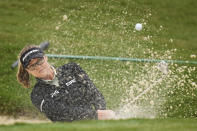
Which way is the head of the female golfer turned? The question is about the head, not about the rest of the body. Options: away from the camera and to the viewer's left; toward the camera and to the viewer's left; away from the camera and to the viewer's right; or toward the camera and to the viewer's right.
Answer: toward the camera and to the viewer's right

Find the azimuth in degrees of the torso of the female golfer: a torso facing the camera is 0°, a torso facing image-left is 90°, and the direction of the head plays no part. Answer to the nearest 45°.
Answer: approximately 0°
